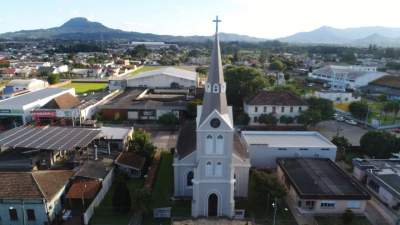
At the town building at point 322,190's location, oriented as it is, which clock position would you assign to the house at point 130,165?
The house is roughly at 3 o'clock from the town building.

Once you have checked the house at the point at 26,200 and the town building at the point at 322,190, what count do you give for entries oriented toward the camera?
2

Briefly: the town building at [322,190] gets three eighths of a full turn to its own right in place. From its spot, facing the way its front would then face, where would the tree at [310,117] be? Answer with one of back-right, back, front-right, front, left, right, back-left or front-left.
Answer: front-right

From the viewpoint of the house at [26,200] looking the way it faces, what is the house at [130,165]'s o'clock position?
the house at [130,165] is roughly at 8 o'clock from the house at [26,200].

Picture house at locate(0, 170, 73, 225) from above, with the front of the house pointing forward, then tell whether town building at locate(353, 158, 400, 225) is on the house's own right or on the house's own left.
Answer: on the house's own left

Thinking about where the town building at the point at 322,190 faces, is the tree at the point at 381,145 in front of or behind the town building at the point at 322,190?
behind

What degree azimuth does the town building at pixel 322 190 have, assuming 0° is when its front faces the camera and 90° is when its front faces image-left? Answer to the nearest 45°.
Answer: approximately 0°

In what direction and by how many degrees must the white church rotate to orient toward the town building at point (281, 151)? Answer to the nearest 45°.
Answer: approximately 135° to its left

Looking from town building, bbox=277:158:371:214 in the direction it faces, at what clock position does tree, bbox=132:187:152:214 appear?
The tree is roughly at 2 o'clock from the town building.

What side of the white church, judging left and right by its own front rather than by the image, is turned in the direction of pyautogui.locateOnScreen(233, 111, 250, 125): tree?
back

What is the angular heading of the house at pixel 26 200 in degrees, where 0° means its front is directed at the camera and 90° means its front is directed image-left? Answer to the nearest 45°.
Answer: approximately 0°
